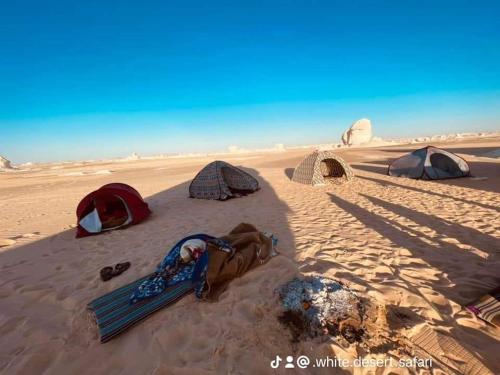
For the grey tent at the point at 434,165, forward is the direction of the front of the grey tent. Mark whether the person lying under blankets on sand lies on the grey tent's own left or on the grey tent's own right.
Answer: on the grey tent's own right

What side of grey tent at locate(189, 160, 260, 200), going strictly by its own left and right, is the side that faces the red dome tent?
right

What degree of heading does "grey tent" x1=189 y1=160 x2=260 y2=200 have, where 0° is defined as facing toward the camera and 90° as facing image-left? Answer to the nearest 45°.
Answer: approximately 315°

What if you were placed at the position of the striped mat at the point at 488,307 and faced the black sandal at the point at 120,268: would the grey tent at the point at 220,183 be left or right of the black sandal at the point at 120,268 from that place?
right

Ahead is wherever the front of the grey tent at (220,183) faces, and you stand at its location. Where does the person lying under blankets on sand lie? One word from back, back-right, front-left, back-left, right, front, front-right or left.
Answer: front-right

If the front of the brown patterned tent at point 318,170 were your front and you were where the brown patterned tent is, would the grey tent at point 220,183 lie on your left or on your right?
on your right

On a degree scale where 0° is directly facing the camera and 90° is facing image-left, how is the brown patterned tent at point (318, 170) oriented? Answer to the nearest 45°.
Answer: approximately 315°

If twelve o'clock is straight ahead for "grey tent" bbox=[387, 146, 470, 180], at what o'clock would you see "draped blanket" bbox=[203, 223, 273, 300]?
The draped blanket is roughly at 2 o'clock from the grey tent.

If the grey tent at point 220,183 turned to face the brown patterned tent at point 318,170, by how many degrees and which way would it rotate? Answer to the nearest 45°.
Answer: approximately 45° to its left

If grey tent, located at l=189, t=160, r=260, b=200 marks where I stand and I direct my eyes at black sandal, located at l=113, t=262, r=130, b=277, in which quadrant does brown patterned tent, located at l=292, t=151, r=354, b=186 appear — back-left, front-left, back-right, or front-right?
back-left
